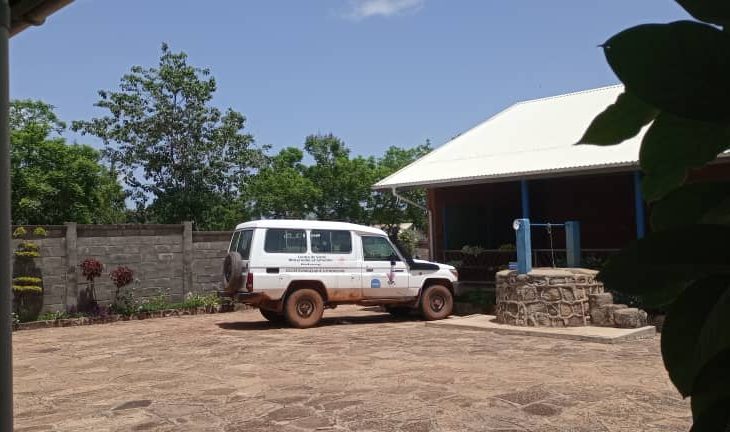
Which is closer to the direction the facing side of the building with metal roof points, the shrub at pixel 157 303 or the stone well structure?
the stone well structure

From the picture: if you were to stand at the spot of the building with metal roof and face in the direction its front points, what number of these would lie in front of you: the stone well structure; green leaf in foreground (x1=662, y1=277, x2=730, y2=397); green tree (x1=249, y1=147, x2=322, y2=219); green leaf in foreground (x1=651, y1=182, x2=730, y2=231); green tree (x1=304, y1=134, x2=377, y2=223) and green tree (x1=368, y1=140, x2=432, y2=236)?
3

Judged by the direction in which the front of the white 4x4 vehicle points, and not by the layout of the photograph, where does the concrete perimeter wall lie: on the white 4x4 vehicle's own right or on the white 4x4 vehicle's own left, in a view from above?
on the white 4x4 vehicle's own left

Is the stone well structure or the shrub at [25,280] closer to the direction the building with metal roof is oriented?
the stone well structure

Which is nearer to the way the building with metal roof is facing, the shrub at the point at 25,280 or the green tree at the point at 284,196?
the shrub

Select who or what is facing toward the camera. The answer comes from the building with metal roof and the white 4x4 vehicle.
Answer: the building with metal roof

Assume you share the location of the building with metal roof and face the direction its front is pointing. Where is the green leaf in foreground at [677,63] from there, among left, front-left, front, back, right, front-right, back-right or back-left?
front

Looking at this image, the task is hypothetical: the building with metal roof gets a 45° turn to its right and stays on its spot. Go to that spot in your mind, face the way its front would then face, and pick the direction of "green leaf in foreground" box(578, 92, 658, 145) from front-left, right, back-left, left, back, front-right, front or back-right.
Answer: front-left

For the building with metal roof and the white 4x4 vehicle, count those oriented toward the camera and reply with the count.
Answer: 1

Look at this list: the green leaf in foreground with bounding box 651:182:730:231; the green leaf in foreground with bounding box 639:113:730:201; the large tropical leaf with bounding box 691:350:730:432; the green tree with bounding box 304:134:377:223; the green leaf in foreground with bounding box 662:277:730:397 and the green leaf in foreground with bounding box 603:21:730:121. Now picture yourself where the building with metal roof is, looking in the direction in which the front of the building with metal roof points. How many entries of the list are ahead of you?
5

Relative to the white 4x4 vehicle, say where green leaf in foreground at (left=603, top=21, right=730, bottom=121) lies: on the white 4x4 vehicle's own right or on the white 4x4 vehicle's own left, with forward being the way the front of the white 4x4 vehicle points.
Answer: on the white 4x4 vehicle's own right

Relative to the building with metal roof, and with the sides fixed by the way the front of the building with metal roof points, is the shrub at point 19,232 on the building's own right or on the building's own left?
on the building's own right

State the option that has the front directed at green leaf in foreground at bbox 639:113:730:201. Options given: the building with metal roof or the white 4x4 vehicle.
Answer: the building with metal roof

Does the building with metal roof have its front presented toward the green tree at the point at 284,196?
no

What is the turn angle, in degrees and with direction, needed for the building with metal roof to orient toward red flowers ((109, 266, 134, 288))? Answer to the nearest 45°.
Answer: approximately 90° to its right

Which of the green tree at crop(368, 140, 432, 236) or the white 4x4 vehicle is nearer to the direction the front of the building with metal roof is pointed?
the white 4x4 vehicle

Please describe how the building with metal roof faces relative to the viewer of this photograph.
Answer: facing the viewer

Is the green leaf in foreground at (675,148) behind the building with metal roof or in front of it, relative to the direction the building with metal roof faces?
in front

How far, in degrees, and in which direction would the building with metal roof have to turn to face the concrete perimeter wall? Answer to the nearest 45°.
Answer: approximately 90° to its right

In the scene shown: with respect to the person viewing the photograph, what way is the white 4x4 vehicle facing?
facing away from the viewer and to the right of the viewer

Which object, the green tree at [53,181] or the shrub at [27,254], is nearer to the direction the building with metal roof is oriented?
the shrub
